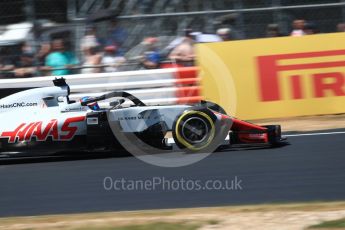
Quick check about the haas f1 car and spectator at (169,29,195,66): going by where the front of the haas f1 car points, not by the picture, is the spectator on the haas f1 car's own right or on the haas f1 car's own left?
on the haas f1 car's own left

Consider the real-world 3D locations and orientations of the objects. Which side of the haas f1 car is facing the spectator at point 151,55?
left

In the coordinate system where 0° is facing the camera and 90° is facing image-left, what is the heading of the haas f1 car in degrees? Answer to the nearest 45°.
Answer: approximately 270°

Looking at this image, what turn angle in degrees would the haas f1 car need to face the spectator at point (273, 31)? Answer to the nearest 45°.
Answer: approximately 45° to its left

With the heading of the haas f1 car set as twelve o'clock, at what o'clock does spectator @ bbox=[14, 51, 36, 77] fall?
The spectator is roughly at 8 o'clock from the haas f1 car.

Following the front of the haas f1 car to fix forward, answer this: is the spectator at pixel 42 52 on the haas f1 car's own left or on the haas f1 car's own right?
on the haas f1 car's own left

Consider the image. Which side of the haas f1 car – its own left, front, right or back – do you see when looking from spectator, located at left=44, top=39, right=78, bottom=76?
left

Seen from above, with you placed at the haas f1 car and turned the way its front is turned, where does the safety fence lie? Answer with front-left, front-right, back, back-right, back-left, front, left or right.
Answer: left

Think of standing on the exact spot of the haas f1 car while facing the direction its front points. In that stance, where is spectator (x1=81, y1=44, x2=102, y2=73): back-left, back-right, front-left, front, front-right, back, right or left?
left

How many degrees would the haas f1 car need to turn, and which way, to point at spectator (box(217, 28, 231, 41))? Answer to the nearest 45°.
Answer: approximately 45° to its left

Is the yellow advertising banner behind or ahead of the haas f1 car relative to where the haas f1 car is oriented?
ahead

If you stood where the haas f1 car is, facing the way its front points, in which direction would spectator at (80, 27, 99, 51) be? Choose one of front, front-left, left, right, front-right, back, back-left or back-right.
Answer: left
